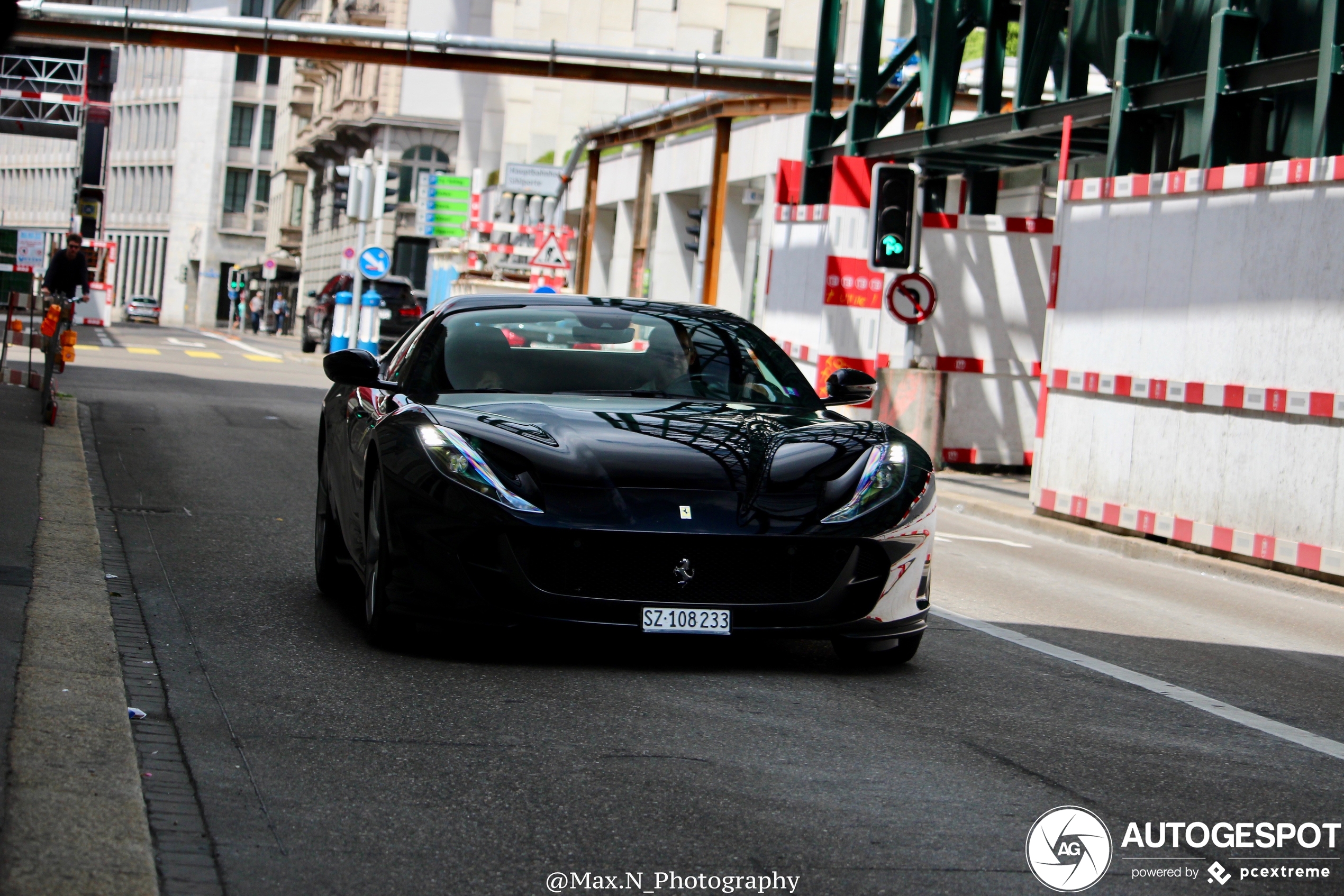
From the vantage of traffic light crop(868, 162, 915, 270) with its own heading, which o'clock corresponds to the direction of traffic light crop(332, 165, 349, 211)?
traffic light crop(332, 165, 349, 211) is roughly at 5 o'clock from traffic light crop(868, 162, 915, 270).
